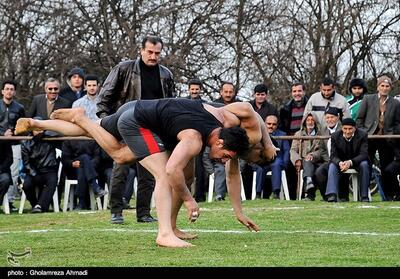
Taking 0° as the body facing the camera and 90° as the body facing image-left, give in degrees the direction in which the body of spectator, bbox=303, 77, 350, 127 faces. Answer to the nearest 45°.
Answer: approximately 0°

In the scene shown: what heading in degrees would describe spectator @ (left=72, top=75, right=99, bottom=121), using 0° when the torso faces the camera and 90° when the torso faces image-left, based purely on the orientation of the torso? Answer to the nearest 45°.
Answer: approximately 0°

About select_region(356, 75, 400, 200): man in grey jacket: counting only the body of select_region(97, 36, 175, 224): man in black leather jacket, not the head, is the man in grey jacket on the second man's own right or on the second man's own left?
on the second man's own left

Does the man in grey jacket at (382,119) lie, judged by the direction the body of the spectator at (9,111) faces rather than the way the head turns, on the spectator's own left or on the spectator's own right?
on the spectator's own left

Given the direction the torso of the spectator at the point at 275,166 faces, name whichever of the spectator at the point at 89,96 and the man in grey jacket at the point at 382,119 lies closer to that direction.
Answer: the spectator

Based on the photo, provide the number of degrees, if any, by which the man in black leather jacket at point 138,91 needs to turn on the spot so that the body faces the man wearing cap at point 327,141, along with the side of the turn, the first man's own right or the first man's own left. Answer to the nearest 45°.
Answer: approximately 90° to the first man's own left

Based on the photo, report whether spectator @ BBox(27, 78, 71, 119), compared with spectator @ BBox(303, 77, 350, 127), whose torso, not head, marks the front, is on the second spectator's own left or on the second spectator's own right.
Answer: on the second spectator's own right

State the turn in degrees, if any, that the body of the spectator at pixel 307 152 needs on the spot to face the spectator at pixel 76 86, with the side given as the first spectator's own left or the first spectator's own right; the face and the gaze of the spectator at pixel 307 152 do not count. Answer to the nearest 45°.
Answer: approximately 90° to the first spectator's own right

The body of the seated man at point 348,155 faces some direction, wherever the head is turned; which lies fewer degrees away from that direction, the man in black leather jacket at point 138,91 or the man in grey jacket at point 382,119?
the man in black leather jacket
